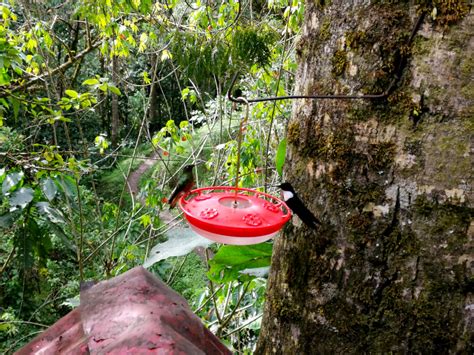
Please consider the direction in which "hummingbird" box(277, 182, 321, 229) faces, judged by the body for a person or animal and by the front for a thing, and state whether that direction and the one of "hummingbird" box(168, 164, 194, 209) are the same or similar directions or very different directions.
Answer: very different directions

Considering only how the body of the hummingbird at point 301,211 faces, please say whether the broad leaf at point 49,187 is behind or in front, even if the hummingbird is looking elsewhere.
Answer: in front

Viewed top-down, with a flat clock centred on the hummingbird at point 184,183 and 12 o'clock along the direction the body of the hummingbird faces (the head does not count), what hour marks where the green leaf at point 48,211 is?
The green leaf is roughly at 7 o'clock from the hummingbird.

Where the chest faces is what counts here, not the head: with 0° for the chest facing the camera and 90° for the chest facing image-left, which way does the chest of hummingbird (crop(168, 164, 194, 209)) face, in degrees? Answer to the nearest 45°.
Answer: approximately 270°

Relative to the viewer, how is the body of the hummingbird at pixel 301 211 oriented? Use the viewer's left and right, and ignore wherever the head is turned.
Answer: facing to the left of the viewer

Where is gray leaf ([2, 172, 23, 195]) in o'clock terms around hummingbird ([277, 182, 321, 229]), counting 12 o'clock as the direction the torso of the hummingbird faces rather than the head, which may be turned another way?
The gray leaf is roughly at 1 o'clock from the hummingbird.

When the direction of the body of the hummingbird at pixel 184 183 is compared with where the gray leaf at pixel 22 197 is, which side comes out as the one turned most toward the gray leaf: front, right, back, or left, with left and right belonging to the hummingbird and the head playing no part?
back

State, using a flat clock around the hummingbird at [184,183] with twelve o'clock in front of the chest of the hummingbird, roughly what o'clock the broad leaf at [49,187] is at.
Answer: The broad leaf is roughly at 7 o'clock from the hummingbird.

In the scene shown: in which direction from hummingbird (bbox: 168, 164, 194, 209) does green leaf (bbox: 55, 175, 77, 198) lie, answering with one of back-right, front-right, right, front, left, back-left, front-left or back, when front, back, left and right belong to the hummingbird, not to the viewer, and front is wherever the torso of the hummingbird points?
back-left
